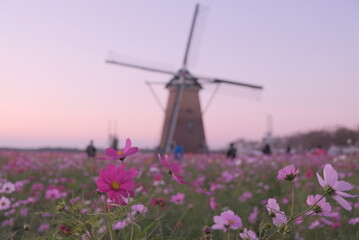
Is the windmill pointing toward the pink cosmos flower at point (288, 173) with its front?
yes

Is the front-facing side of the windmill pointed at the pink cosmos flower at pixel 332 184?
yes

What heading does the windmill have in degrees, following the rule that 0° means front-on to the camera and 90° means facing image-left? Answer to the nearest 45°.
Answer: approximately 0°

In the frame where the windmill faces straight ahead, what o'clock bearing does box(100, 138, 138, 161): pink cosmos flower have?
The pink cosmos flower is roughly at 12 o'clock from the windmill.

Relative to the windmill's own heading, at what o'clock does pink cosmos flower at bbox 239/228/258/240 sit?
The pink cosmos flower is roughly at 12 o'clock from the windmill.

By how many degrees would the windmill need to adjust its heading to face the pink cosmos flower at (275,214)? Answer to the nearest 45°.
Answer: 0° — it already faces it

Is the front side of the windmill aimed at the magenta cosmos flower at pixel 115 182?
yes

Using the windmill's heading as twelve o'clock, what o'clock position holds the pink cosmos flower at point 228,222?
The pink cosmos flower is roughly at 12 o'clock from the windmill.
